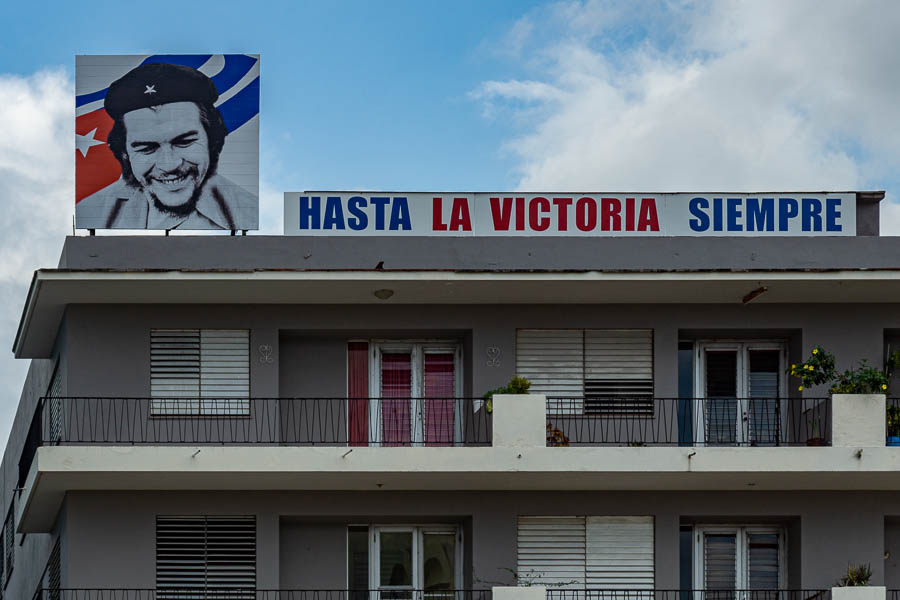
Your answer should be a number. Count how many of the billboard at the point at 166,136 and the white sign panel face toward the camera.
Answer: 2

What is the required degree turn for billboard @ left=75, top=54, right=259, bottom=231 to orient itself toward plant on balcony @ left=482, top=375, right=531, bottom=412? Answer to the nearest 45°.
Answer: approximately 45° to its left

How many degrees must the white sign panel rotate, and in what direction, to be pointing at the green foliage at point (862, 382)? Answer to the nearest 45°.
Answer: approximately 90° to its left

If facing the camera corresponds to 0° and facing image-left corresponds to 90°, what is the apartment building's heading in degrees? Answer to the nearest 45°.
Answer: approximately 0°

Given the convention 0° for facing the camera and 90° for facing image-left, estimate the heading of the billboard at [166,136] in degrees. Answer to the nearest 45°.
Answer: approximately 0°

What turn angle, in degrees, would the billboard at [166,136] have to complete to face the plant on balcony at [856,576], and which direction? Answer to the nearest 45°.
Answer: approximately 90° to its left
